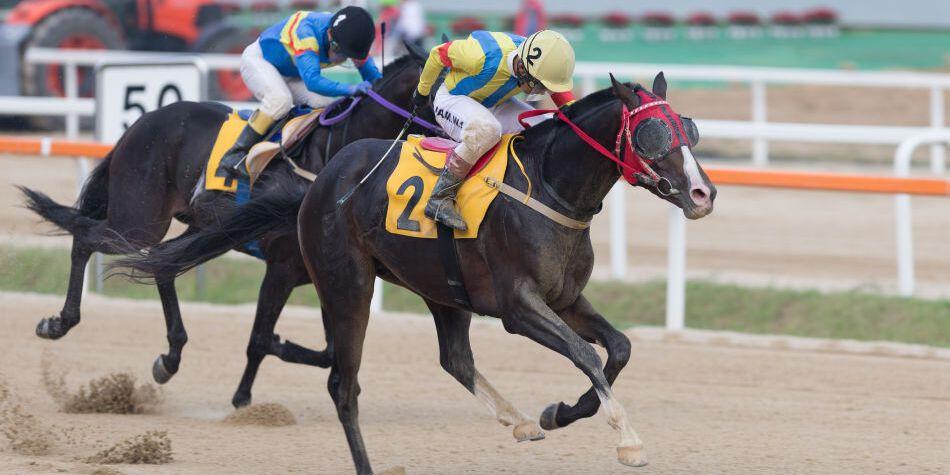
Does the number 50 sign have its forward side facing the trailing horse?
yes

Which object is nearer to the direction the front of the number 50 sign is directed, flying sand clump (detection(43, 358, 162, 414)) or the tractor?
the flying sand clump

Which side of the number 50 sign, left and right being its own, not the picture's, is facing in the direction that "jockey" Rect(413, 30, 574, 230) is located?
front

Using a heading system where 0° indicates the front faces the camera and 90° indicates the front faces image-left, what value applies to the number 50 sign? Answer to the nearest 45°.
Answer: approximately 0°

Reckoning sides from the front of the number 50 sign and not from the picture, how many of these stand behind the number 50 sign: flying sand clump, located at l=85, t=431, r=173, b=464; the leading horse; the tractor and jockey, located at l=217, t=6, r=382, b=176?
1

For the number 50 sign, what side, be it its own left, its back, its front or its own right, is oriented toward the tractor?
back

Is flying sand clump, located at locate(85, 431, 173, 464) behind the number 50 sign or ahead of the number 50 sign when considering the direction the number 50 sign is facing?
ahead

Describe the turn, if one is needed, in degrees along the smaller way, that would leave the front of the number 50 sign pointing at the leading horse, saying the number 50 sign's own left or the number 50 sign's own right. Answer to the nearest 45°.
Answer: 0° — it already faces it

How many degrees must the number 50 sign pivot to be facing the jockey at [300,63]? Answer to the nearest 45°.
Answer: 0° — it already faces them

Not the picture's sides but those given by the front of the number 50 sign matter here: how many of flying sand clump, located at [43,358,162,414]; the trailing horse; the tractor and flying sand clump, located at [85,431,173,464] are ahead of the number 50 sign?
3
